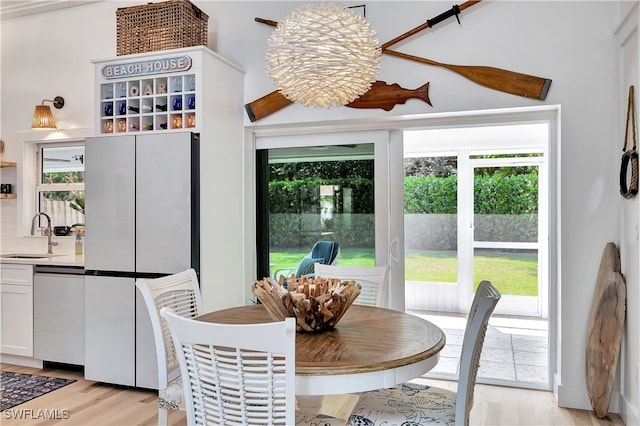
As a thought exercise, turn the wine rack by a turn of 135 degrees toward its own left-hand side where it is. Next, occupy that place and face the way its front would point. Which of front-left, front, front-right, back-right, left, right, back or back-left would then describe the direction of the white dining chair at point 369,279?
front-right

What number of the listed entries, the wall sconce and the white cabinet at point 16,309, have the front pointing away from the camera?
0

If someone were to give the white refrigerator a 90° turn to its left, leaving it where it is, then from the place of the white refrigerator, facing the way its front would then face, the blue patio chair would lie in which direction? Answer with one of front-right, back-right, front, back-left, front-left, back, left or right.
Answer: front-left

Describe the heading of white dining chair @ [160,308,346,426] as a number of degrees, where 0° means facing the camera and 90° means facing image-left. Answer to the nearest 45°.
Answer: approximately 225°

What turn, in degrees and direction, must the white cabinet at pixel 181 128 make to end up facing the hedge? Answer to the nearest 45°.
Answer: approximately 135° to its left

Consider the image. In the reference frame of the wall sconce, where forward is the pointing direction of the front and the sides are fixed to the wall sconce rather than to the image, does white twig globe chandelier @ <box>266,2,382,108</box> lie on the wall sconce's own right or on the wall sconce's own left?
on the wall sconce's own left

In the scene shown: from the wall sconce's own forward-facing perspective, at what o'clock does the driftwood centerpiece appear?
The driftwood centerpiece is roughly at 10 o'clock from the wall sconce.

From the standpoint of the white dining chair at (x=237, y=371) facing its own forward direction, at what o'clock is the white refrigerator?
The white refrigerator is roughly at 10 o'clock from the white dining chair.

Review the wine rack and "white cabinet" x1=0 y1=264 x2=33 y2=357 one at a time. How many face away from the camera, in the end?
0

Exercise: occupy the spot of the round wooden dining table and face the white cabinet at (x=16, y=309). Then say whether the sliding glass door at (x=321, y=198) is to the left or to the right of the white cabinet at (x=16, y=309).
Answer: right

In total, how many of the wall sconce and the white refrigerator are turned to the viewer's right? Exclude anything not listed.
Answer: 0

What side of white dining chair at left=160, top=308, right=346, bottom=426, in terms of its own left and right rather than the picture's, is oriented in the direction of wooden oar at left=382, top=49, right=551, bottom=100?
front

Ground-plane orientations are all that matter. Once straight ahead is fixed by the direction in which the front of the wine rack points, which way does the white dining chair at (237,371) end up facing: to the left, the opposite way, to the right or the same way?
the opposite way

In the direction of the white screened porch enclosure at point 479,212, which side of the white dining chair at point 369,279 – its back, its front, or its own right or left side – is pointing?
back

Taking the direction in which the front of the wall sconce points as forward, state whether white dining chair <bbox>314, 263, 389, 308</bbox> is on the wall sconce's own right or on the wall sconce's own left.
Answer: on the wall sconce's own left
